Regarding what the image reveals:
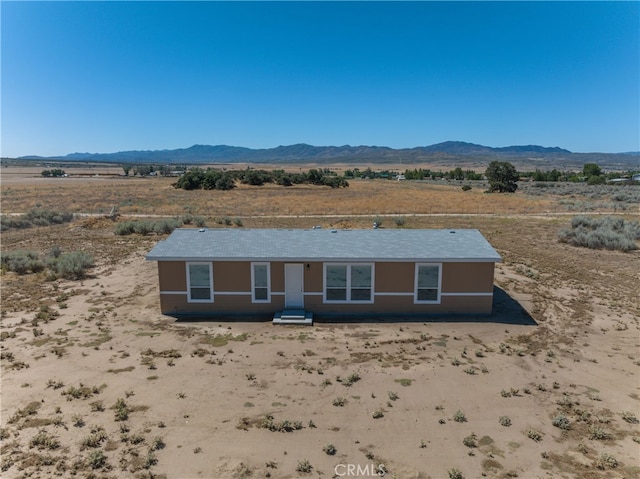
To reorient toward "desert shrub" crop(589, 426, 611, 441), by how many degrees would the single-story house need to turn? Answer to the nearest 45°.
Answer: approximately 45° to its left

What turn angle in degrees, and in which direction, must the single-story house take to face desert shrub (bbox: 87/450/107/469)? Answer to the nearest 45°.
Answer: approximately 45° to its right

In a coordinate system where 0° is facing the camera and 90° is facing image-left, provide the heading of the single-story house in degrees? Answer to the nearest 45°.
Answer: approximately 0°

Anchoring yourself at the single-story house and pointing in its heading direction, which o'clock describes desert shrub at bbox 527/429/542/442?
The desert shrub is roughly at 11 o'clock from the single-story house.

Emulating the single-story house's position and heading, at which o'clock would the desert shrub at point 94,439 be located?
The desert shrub is roughly at 1 o'clock from the single-story house.

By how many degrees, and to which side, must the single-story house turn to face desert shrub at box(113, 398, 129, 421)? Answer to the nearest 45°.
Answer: approximately 45° to its right

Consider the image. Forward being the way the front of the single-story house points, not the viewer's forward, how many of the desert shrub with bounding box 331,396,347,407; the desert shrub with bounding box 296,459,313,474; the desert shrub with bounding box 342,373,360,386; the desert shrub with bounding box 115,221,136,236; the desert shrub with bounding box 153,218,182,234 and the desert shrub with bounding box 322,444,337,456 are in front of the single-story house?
4

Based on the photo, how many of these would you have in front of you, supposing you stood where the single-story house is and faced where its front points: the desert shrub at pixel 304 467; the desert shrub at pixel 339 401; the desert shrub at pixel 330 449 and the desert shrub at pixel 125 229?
3

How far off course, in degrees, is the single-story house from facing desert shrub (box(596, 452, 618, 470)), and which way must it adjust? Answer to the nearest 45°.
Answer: approximately 45° to its left

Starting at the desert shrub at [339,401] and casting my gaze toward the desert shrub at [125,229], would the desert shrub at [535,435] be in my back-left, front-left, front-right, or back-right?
back-right

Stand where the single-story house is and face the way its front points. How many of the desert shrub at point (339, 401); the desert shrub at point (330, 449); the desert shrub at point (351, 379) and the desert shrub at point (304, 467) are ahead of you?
4

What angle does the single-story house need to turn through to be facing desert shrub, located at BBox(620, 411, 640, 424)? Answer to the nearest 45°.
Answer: approximately 45° to its left

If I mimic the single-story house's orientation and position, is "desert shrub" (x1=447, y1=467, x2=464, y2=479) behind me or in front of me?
in front

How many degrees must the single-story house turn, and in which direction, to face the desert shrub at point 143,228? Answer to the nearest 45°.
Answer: approximately 135° to its right

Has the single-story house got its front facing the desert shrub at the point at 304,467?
yes

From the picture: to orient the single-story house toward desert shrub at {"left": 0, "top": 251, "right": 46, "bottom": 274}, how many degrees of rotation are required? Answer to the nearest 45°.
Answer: approximately 90° to its right

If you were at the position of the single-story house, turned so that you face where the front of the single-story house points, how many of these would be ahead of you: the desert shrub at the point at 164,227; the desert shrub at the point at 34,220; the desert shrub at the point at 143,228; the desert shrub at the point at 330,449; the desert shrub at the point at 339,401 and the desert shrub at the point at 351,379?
3
